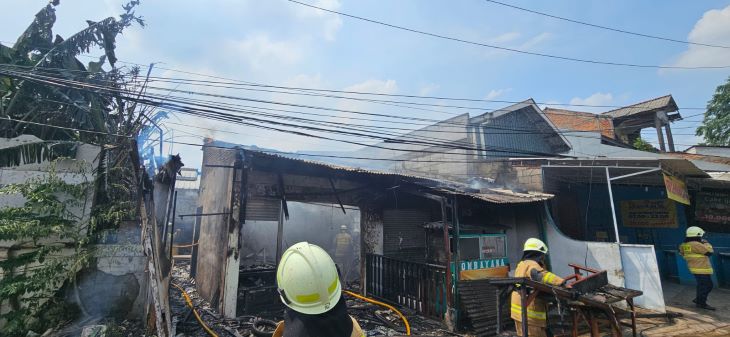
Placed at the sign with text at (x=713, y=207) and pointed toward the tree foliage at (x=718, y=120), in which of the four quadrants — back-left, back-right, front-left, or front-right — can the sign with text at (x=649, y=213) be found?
back-left

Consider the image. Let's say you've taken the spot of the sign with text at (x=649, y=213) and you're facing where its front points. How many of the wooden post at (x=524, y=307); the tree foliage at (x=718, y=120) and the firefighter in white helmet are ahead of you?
2

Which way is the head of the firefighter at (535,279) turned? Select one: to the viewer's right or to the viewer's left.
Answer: to the viewer's right

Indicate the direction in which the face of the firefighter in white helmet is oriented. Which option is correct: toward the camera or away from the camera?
away from the camera

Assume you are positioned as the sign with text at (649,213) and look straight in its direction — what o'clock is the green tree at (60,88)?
The green tree is roughly at 1 o'clock from the sign with text.

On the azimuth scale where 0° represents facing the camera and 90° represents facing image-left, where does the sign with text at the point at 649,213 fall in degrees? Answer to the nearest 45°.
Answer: approximately 0°

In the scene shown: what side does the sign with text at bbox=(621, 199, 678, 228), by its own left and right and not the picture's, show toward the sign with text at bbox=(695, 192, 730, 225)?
left

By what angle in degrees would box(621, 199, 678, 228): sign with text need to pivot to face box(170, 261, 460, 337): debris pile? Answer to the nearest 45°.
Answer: approximately 45° to its right

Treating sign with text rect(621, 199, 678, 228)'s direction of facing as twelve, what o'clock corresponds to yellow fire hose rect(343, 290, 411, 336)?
The yellow fire hose is roughly at 1 o'clock from the sign with text.

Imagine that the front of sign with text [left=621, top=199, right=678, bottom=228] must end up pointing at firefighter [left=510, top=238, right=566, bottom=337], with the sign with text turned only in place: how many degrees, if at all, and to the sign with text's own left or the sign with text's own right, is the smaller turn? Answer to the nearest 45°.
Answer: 0° — it already faces them

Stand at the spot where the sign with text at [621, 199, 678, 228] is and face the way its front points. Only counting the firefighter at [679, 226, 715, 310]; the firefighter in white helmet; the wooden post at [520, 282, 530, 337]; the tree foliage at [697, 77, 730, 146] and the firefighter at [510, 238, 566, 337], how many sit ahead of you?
4
